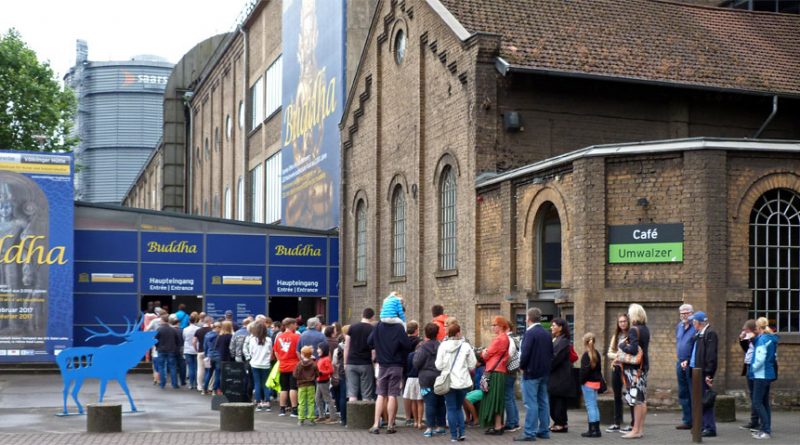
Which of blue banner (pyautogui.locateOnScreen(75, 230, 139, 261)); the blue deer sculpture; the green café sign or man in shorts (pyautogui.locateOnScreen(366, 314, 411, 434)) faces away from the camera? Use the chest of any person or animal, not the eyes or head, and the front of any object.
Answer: the man in shorts

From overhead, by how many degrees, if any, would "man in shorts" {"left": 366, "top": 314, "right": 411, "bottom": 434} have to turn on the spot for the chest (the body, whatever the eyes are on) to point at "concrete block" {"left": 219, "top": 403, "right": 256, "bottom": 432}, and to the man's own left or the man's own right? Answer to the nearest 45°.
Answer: approximately 90° to the man's own left

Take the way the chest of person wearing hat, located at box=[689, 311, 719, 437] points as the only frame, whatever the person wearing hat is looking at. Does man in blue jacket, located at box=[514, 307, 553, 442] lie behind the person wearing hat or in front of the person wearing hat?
in front

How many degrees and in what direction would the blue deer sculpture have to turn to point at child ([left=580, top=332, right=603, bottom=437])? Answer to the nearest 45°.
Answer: approximately 45° to its right

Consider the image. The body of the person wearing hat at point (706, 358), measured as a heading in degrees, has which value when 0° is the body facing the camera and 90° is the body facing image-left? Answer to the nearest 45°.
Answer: approximately 90°

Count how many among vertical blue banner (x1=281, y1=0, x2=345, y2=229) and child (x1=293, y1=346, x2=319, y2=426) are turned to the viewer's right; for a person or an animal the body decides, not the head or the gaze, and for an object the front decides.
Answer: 0

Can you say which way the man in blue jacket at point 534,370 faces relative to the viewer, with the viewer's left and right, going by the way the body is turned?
facing away from the viewer and to the left of the viewer

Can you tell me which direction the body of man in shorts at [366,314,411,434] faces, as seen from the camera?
away from the camera

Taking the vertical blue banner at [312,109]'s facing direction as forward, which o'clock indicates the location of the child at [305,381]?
The child is roughly at 12 o'clock from the vertical blue banner.

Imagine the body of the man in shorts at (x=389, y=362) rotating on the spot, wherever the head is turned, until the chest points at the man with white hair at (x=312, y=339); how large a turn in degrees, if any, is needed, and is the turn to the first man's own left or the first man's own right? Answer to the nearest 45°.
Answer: approximately 45° to the first man's own left

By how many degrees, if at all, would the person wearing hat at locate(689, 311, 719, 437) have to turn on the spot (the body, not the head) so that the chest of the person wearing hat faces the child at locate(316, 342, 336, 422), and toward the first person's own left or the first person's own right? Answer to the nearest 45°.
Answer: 0° — they already face them

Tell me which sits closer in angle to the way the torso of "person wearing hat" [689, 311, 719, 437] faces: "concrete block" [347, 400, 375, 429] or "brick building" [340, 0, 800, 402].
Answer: the concrete block

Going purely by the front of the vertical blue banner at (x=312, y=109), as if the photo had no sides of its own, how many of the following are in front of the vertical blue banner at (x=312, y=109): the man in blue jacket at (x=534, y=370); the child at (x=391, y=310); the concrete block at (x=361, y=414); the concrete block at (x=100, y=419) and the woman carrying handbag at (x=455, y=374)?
5

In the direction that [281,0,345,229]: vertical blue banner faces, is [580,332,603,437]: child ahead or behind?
ahead

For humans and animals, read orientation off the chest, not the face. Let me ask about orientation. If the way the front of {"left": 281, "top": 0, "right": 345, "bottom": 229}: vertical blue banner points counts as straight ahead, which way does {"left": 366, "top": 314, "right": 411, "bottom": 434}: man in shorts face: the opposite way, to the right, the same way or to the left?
the opposite way

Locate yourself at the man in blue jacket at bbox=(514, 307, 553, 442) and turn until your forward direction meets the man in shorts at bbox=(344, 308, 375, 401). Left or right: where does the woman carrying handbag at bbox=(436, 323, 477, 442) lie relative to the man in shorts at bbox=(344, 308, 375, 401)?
left
